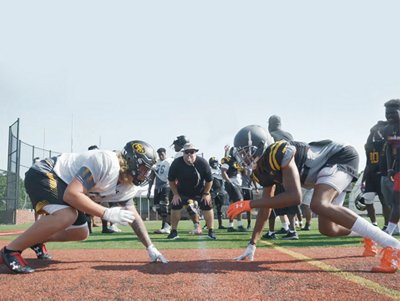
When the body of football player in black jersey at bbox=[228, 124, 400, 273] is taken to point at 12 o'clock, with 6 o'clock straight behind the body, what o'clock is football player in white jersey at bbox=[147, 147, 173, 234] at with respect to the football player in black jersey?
The football player in white jersey is roughly at 2 o'clock from the football player in black jersey.

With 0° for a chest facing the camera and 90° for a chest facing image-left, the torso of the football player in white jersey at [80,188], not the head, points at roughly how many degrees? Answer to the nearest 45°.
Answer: approximately 270°

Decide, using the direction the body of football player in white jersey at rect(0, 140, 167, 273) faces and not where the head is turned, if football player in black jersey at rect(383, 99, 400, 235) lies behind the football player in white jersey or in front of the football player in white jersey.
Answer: in front

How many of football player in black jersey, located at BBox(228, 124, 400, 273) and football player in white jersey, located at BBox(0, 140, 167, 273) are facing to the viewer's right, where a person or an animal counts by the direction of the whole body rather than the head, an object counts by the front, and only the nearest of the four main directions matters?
1

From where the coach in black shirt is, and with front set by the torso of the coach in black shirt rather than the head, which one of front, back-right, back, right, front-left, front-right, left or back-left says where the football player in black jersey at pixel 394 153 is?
front-left

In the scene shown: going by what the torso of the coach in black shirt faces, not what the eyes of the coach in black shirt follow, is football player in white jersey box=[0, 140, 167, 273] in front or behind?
in front

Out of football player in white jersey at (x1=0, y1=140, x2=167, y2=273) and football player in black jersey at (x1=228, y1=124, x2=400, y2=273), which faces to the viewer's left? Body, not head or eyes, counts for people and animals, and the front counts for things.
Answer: the football player in black jersey

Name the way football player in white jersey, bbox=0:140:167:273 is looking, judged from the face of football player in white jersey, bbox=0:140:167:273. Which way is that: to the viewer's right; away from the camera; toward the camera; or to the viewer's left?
to the viewer's right

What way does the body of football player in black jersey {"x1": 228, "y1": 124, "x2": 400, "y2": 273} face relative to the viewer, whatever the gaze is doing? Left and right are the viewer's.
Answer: facing to the left of the viewer

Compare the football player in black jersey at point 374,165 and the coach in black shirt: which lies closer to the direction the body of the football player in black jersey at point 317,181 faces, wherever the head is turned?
the coach in black shirt
